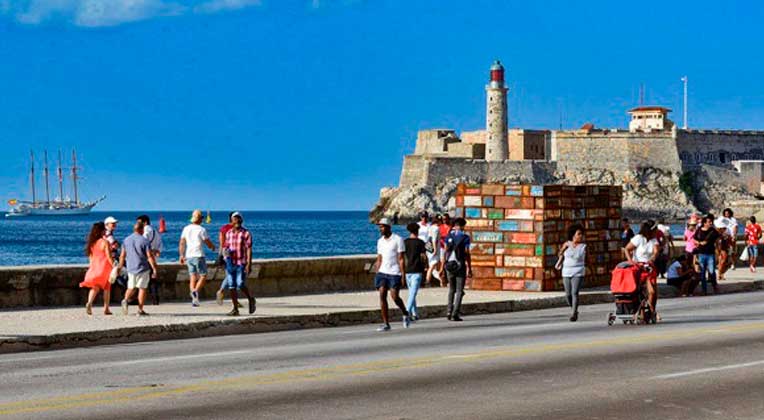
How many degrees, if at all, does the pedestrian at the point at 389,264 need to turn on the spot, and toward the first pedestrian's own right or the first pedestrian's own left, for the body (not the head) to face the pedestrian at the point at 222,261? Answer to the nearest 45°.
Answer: approximately 90° to the first pedestrian's own right

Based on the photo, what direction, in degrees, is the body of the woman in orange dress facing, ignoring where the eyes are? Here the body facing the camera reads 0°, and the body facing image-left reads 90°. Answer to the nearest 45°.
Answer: approximately 225°

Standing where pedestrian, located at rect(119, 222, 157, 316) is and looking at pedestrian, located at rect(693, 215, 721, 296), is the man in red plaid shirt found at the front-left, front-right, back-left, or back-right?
front-right

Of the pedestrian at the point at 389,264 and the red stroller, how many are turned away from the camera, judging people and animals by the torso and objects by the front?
0

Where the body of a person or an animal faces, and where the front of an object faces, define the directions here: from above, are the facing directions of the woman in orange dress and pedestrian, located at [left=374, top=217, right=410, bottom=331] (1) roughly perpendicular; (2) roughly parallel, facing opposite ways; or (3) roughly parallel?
roughly parallel, facing opposite ways

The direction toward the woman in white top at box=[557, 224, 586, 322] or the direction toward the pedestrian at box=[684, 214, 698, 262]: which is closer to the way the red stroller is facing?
the woman in white top

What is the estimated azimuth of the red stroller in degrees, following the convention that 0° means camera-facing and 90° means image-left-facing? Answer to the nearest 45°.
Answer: approximately 45°

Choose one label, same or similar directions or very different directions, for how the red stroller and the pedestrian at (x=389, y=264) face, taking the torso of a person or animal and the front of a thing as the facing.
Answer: same or similar directions

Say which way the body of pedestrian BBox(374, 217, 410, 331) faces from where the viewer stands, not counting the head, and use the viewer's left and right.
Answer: facing the viewer and to the left of the viewer
